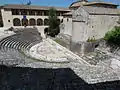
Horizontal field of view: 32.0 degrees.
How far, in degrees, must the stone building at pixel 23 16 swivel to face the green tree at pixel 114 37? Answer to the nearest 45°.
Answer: approximately 45° to its left

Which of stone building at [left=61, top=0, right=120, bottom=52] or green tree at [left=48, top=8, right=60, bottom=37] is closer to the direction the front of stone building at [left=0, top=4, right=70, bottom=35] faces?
the stone building

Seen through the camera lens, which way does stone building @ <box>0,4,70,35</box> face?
facing the viewer

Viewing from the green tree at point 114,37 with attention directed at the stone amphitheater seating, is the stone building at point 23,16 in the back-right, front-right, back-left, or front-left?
front-right

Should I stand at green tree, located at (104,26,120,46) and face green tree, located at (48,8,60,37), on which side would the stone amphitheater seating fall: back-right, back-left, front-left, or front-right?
front-left

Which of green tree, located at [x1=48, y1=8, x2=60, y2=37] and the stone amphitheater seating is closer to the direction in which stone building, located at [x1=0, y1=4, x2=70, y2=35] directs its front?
the stone amphitheater seating

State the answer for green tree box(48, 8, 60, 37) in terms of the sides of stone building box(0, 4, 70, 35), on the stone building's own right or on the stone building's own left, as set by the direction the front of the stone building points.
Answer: on the stone building's own left

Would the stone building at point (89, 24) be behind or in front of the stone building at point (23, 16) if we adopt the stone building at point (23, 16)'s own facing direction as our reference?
in front

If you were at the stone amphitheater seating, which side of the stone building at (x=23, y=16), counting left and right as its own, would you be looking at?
front

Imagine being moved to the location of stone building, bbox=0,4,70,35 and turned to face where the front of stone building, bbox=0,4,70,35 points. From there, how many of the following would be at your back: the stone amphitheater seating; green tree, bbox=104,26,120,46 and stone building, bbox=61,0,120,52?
0
